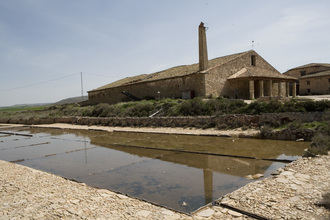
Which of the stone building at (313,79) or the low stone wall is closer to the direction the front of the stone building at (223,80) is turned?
the low stone wall

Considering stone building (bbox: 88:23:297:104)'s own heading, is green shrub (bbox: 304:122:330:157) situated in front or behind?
in front

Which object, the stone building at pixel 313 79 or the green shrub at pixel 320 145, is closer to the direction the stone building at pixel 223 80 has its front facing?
the green shrub

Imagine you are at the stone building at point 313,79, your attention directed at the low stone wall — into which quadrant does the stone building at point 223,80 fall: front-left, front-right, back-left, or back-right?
front-right

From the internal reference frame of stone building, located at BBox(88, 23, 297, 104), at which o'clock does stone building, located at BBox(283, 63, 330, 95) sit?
stone building, located at BBox(283, 63, 330, 95) is roughly at 9 o'clock from stone building, located at BBox(88, 23, 297, 104).

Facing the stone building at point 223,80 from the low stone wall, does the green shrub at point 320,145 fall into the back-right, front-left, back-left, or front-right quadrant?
back-right

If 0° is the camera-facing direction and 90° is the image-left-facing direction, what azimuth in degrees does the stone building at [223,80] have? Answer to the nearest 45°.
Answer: approximately 315°
